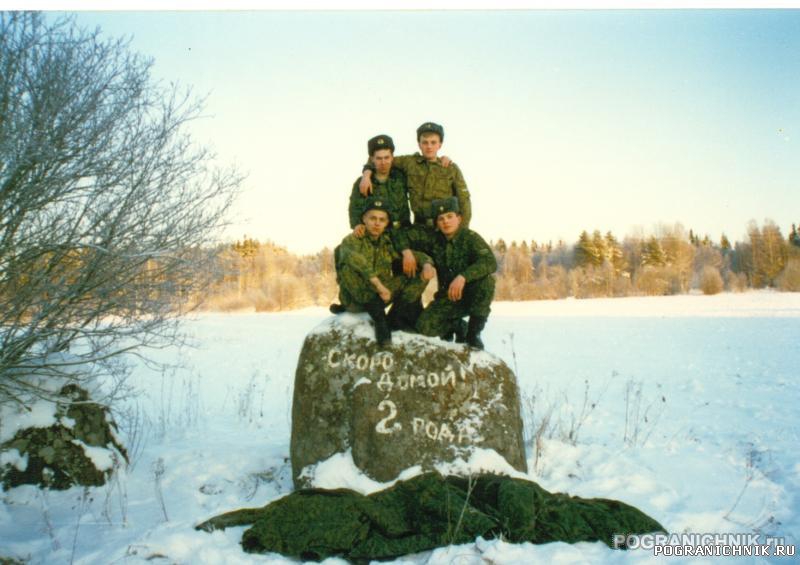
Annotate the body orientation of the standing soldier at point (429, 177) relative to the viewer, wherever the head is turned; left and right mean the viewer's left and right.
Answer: facing the viewer

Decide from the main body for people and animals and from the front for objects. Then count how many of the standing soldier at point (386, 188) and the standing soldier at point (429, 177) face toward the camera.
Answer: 2

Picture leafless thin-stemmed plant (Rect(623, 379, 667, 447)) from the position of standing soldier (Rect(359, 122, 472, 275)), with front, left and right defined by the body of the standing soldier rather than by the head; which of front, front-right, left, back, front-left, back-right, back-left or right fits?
back-left

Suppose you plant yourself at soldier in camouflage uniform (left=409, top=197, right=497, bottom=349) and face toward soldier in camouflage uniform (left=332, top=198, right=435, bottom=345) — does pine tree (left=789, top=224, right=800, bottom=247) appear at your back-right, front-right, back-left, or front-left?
back-right

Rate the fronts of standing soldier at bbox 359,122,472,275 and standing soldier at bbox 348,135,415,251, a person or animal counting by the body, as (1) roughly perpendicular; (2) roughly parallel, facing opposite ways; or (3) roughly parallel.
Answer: roughly parallel

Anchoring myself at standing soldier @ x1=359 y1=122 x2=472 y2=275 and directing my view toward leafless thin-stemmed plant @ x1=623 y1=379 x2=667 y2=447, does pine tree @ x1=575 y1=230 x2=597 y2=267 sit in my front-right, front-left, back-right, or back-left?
front-left

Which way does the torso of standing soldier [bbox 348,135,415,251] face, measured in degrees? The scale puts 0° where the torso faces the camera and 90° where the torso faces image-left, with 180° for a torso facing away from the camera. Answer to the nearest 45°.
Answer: approximately 0°

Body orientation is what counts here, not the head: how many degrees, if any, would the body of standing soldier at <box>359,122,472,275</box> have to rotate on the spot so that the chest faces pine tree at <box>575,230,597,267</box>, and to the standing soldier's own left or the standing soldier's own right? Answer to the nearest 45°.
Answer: approximately 180°

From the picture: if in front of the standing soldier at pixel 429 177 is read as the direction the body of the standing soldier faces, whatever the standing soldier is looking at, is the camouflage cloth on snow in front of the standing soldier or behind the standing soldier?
in front

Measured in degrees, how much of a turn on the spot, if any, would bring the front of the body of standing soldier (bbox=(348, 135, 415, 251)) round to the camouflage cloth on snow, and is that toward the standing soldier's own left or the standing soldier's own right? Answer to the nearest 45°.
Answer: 0° — they already face it

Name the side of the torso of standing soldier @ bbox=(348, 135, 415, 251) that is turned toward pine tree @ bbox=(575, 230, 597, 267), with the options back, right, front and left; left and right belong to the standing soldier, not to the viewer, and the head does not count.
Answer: back
